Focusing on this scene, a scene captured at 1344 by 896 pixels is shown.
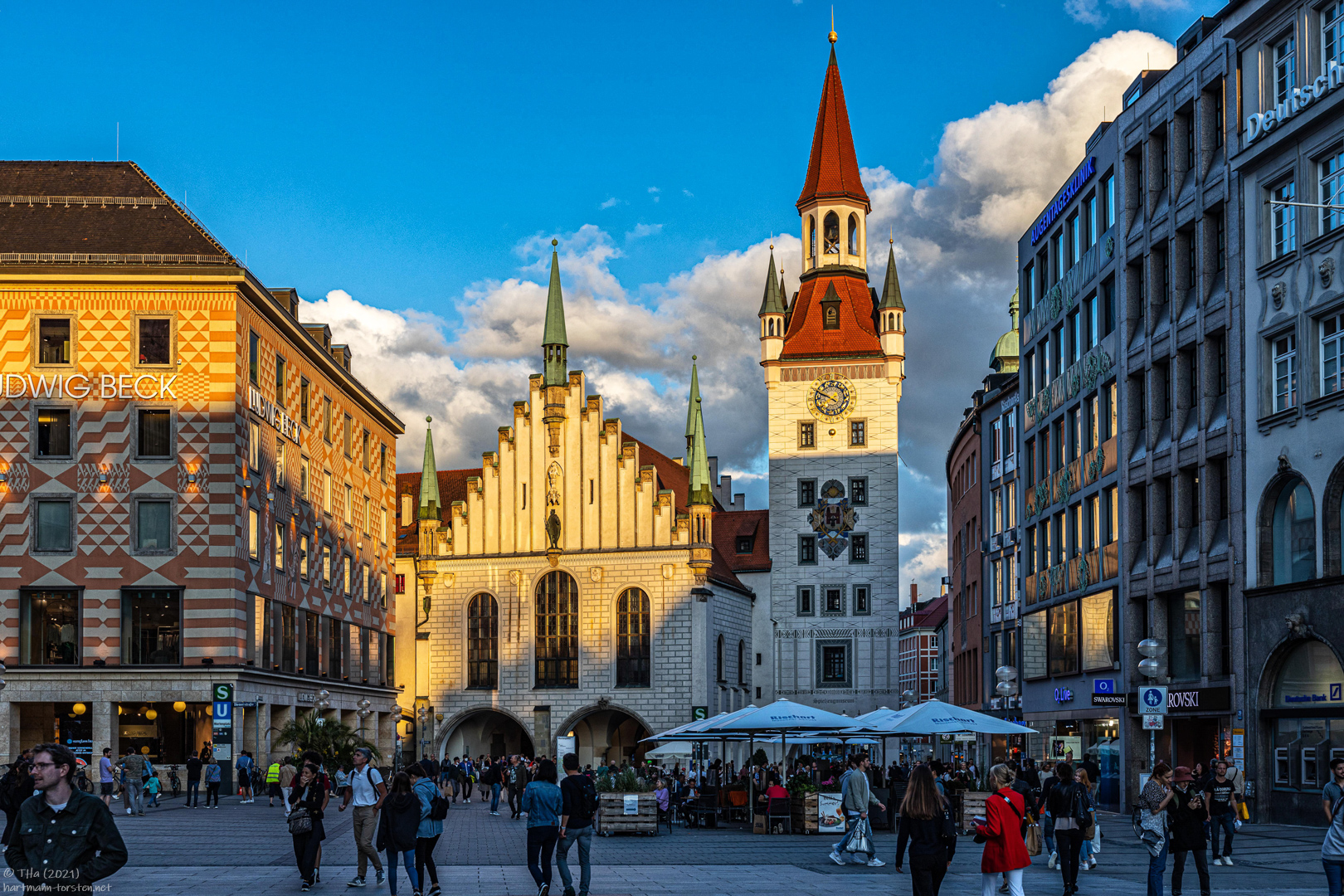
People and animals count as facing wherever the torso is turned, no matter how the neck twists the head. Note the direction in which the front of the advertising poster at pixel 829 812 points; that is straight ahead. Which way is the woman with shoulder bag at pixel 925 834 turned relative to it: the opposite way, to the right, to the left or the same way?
the opposite way

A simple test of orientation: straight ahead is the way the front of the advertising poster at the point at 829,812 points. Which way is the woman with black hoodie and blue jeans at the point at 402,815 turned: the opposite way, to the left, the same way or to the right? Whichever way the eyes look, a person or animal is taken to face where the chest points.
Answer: the opposite way

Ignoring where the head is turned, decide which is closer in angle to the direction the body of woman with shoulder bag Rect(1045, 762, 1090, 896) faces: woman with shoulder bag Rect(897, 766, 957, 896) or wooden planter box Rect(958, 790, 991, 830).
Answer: the wooden planter box

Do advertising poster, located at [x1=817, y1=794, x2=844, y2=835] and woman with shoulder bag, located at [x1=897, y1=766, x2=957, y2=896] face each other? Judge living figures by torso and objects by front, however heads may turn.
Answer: yes

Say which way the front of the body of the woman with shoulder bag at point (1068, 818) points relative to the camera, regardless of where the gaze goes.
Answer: away from the camera

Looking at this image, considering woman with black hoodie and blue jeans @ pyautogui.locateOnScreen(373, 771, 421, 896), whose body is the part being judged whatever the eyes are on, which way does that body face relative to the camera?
away from the camera

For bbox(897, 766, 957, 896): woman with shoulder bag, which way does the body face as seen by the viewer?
away from the camera

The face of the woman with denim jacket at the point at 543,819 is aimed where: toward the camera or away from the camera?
away from the camera

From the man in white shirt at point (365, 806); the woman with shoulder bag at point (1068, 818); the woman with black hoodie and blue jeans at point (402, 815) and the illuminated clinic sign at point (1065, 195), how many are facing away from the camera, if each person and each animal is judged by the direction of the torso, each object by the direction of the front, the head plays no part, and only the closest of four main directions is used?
2

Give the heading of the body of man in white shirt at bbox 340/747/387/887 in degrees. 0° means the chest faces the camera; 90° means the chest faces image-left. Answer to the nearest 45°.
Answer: approximately 45°

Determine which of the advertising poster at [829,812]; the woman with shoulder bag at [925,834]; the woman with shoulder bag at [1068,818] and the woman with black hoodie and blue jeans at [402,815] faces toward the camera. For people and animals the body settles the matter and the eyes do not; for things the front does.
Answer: the advertising poster
